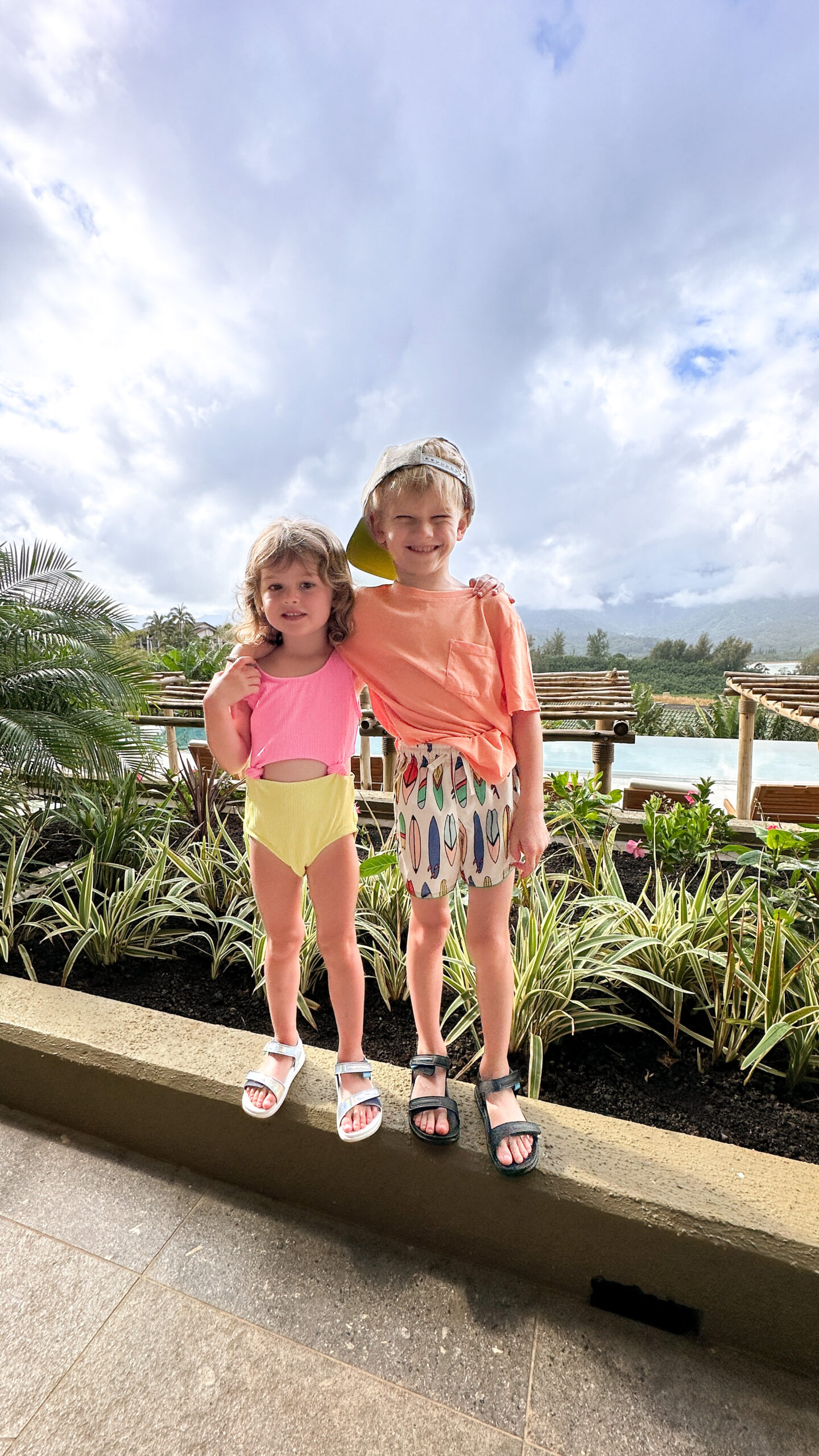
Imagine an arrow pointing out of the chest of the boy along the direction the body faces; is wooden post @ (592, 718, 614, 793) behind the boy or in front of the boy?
behind

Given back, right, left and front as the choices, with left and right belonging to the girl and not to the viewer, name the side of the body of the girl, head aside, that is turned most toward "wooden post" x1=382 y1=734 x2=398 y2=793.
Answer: back

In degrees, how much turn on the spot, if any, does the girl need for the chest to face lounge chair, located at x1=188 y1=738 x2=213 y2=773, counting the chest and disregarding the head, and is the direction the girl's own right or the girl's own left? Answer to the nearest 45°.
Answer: approximately 180°

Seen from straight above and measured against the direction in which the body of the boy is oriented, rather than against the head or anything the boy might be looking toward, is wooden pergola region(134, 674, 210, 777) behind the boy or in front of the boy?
behind

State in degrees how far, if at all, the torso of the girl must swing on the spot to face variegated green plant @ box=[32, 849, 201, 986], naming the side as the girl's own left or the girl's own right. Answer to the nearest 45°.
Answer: approximately 135° to the girl's own right

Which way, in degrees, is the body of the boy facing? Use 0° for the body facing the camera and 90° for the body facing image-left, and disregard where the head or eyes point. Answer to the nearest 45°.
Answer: approximately 0°

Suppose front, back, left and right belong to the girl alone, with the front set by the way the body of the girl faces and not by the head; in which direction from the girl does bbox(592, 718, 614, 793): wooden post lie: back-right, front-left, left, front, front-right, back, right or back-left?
back-left

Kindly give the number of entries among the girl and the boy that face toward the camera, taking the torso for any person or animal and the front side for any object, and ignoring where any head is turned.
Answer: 2

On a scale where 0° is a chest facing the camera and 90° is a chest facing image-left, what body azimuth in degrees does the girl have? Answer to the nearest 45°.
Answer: approximately 0°
